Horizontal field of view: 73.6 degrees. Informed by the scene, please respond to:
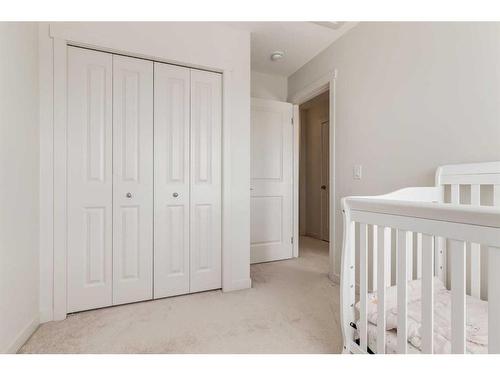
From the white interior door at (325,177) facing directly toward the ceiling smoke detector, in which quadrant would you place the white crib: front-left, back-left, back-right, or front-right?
front-left

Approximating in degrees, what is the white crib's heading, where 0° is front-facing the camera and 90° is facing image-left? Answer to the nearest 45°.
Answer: approximately 45°

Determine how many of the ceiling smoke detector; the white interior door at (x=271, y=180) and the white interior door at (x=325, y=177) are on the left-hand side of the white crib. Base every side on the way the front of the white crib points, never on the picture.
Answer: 0

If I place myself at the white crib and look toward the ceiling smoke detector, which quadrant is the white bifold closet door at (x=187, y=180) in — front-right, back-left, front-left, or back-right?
front-left

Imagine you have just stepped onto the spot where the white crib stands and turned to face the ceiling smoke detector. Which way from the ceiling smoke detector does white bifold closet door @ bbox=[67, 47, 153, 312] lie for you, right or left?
left

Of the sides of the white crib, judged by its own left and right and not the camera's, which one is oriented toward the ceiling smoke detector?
right

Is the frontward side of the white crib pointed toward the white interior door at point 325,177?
no

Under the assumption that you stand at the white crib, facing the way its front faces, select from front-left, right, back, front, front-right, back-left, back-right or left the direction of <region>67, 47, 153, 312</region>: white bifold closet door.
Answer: front-right

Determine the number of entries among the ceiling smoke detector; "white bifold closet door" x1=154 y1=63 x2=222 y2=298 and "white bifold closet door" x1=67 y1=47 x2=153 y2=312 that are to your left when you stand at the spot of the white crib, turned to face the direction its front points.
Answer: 0

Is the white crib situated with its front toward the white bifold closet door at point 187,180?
no

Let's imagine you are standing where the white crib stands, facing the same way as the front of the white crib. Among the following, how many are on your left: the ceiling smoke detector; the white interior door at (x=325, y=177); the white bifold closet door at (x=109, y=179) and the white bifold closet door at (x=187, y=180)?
0

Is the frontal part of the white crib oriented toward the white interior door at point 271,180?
no
